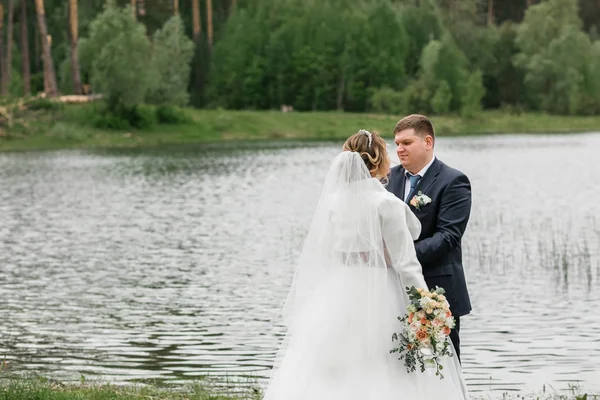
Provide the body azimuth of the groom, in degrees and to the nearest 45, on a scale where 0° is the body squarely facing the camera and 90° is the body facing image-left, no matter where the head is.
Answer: approximately 45°

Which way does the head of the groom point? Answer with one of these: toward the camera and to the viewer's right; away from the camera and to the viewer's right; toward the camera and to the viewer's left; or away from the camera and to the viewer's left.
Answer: toward the camera and to the viewer's left
